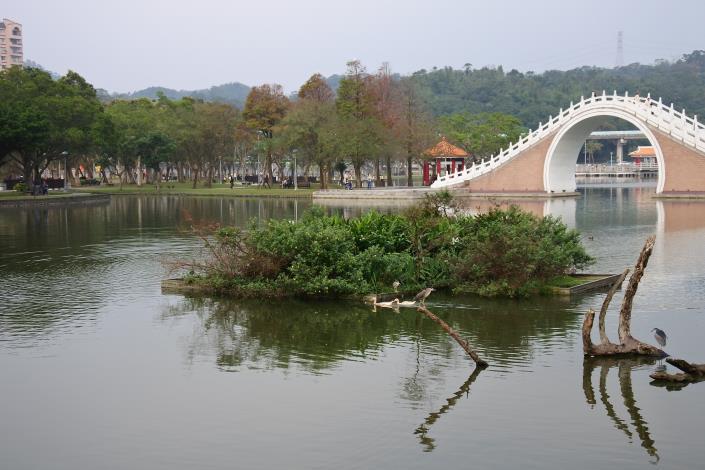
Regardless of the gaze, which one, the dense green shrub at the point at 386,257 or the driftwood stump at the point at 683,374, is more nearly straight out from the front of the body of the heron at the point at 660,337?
the dense green shrub

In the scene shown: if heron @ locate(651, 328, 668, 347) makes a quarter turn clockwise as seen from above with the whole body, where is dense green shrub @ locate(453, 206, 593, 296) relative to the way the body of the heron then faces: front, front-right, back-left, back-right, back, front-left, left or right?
front-left

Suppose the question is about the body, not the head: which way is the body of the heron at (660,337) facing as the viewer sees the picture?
to the viewer's left

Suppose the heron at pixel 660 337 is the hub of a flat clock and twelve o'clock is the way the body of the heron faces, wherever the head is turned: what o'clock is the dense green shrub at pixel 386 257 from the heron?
The dense green shrub is roughly at 1 o'clock from the heron.

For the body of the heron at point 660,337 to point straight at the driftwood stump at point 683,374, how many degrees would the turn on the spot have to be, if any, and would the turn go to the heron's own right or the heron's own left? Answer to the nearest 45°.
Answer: approximately 90° to the heron's own left
